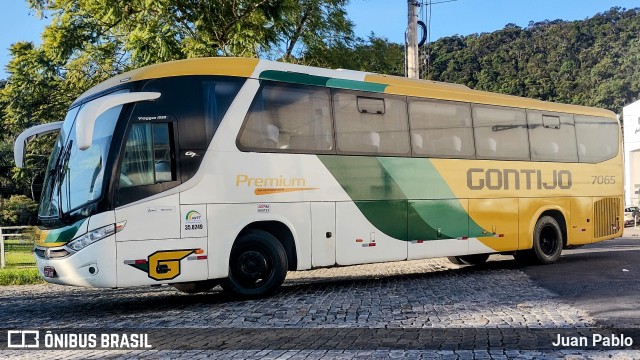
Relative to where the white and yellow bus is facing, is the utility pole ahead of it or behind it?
behind

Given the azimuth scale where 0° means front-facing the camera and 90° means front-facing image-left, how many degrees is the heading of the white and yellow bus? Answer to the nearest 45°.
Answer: approximately 45°
